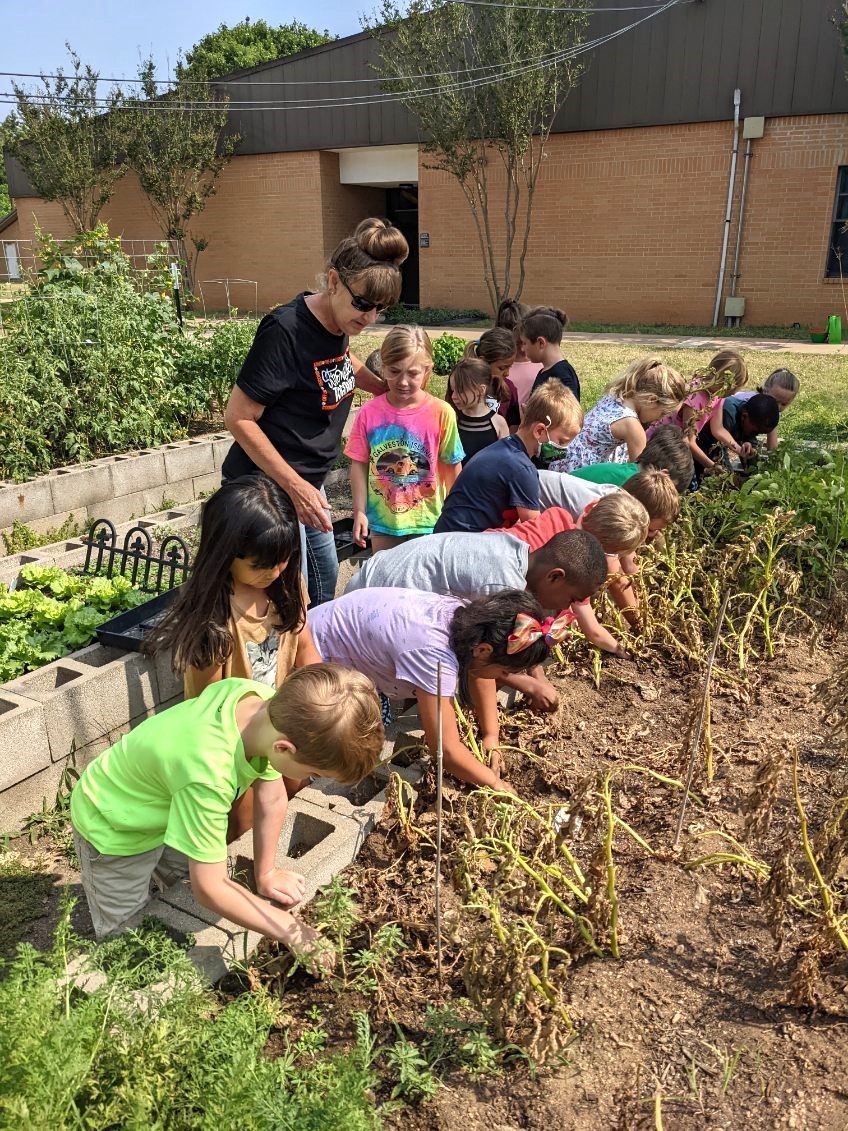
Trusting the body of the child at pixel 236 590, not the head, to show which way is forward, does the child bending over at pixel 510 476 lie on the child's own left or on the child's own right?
on the child's own left

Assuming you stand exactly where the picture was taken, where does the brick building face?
facing the viewer

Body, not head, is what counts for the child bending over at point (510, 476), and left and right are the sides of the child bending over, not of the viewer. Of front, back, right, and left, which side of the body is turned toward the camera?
right

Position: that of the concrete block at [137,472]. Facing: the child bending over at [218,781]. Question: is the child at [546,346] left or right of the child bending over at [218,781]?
left

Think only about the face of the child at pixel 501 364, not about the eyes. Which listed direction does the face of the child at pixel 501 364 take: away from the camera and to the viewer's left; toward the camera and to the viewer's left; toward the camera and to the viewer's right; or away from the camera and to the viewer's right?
toward the camera and to the viewer's right

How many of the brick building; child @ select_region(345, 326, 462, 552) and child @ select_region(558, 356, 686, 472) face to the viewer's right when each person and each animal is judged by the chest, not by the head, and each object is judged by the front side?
1

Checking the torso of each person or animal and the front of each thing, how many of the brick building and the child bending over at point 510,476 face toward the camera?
1

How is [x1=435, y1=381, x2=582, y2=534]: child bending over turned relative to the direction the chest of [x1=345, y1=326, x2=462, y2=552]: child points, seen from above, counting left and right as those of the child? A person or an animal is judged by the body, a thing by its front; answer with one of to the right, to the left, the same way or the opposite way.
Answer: to the left

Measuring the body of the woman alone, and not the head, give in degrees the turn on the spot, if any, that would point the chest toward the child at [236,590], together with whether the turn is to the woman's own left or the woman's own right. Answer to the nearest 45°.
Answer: approximately 45° to the woman's own right

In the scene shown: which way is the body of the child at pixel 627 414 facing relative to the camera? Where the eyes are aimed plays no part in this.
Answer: to the viewer's right

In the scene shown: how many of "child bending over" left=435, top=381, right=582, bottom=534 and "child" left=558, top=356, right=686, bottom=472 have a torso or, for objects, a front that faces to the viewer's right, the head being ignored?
2

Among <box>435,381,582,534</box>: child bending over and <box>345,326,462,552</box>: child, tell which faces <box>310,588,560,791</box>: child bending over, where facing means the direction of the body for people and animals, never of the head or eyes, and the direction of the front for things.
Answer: the child

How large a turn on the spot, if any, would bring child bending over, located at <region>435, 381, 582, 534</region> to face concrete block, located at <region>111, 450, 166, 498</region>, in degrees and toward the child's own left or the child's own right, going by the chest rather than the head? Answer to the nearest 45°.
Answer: approximately 135° to the child's own left

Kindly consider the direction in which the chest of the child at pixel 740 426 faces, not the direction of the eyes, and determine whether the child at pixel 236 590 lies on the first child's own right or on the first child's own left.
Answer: on the first child's own right
